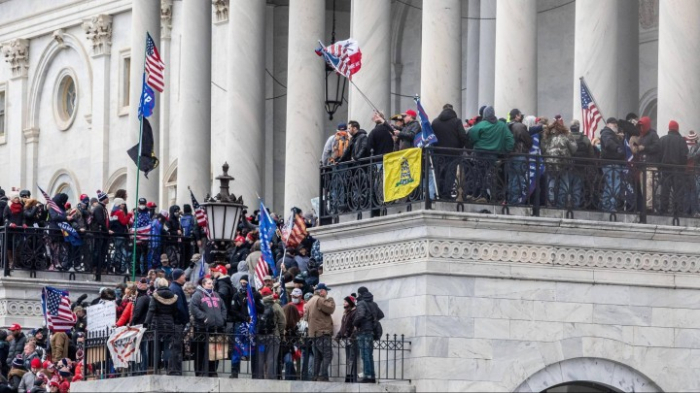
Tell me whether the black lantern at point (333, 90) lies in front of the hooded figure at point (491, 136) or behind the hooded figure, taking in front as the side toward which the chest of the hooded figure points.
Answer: in front

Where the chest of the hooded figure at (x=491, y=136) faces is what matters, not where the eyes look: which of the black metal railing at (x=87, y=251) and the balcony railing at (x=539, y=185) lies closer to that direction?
the black metal railing

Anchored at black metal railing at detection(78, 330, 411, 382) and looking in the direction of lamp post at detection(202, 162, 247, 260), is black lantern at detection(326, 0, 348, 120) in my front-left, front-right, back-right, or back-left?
front-right

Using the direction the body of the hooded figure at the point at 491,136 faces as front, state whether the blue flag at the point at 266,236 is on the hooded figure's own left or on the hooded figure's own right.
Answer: on the hooded figure's own left

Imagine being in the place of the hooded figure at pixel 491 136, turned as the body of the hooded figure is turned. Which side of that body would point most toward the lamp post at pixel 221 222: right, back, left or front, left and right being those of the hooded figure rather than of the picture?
left

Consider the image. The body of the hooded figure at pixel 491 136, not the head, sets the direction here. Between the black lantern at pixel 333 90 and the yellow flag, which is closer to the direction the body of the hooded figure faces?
the black lantern

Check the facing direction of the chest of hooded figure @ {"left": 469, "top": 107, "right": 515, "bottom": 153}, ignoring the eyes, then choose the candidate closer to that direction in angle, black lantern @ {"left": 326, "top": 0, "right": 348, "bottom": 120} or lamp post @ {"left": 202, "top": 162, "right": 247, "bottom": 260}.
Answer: the black lantern

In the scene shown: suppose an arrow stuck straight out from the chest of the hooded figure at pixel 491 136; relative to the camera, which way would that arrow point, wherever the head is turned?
away from the camera

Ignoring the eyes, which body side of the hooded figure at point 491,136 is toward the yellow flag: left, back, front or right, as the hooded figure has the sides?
left

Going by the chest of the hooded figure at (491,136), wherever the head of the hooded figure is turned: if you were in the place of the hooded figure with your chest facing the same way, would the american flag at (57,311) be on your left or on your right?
on your left
